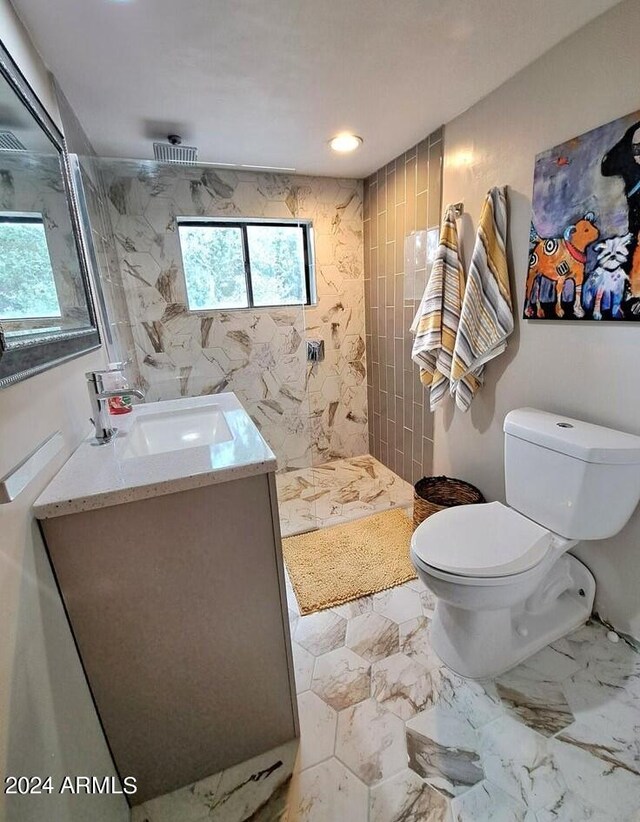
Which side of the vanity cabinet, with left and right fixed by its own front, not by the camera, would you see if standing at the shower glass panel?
left

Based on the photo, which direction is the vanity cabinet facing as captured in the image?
to the viewer's right

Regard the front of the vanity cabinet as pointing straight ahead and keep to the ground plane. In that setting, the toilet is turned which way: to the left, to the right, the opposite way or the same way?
the opposite way

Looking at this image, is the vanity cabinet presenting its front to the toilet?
yes

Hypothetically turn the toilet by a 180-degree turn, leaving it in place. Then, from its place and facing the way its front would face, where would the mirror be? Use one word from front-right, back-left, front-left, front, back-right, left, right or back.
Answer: back

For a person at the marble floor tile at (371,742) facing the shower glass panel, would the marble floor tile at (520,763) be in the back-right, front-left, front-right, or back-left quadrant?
back-right

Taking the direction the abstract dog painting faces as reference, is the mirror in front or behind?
in front

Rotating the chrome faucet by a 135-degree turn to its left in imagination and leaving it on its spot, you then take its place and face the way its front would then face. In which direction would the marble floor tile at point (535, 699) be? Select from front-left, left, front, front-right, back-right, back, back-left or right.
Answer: back

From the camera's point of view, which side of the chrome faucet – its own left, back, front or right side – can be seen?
right

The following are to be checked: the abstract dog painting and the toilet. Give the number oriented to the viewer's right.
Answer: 0

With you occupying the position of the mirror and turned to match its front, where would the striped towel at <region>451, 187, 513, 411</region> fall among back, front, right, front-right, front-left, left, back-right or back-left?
front-left
